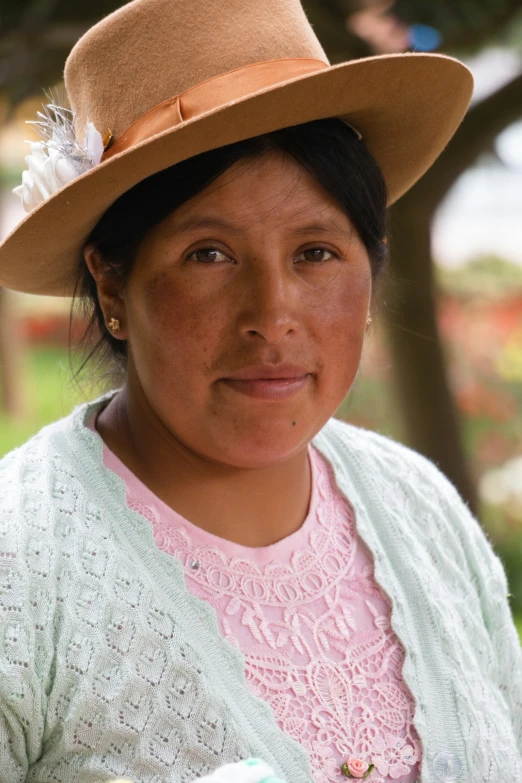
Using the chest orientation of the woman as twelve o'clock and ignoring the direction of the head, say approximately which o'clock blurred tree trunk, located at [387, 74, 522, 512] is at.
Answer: The blurred tree trunk is roughly at 8 o'clock from the woman.

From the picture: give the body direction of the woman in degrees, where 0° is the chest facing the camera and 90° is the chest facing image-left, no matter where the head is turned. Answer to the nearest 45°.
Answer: approximately 315°
